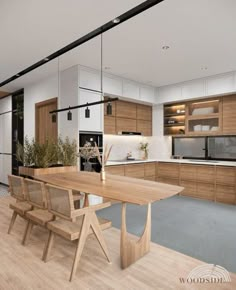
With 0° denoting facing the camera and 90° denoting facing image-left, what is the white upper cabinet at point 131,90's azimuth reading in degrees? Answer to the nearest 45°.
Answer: approximately 315°

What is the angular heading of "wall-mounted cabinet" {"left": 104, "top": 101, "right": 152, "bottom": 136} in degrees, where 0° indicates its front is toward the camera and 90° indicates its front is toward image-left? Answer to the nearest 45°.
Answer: approximately 315°

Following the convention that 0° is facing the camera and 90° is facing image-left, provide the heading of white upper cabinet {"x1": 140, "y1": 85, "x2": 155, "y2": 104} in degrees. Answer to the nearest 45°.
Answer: approximately 315°

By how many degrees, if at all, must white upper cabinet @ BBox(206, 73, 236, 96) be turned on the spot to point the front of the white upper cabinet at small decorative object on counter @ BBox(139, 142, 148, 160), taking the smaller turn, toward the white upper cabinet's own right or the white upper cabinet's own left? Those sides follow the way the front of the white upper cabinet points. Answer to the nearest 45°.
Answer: approximately 45° to the white upper cabinet's own right

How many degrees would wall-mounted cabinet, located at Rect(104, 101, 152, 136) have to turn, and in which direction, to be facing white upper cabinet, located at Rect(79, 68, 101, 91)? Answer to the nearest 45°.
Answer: approximately 90° to its right

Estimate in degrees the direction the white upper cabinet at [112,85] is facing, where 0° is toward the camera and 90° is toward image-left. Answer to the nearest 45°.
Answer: approximately 315°

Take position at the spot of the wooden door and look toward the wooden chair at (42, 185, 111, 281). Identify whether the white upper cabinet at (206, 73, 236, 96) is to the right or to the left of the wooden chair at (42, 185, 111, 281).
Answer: left

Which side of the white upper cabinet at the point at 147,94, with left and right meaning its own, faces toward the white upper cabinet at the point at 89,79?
right

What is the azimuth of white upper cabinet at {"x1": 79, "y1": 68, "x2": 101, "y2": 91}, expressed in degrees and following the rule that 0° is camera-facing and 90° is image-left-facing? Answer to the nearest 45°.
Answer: approximately 315°
